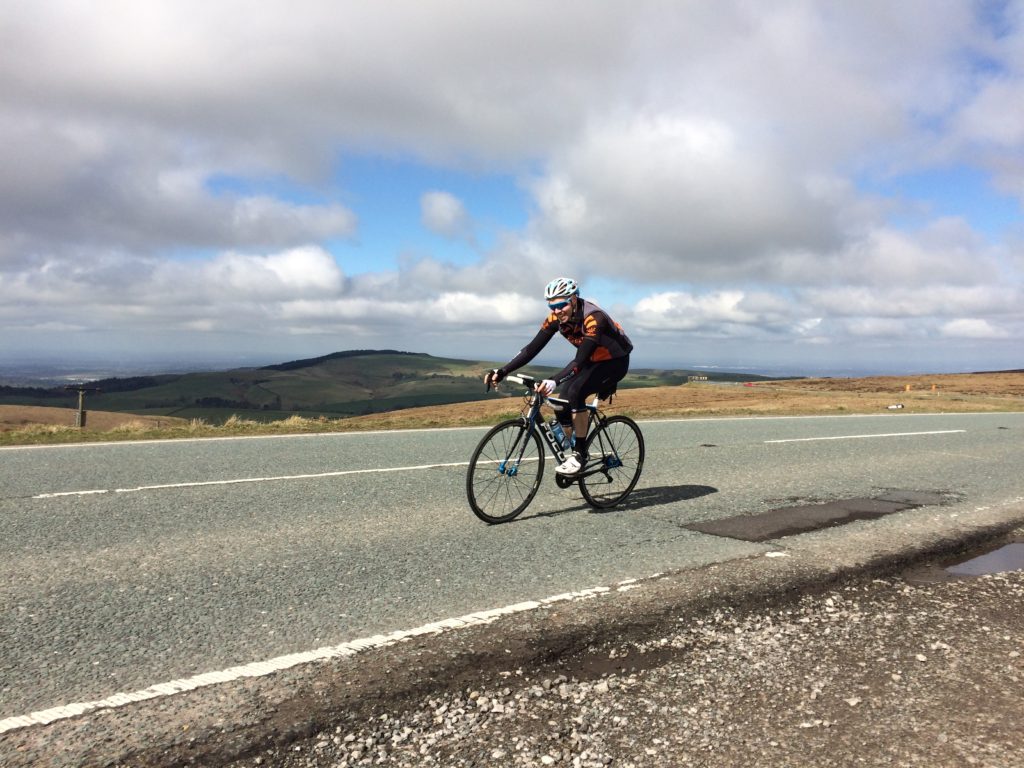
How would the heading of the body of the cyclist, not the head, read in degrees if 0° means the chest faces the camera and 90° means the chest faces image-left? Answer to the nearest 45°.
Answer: approximately 45°

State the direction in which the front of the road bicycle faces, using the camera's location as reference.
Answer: facing the viewer and to the left of the viewer

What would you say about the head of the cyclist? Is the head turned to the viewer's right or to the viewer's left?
to the viewer's left
